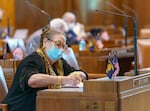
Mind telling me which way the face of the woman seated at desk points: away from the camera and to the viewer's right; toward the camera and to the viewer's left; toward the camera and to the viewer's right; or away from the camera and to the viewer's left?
toward the camera and to the viewer's right

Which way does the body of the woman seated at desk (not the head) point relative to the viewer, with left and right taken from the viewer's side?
facing the viewer and to the right of the viewer

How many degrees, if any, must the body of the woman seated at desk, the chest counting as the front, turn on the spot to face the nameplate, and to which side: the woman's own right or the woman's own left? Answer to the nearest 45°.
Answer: approximately 45° to the woman's own left

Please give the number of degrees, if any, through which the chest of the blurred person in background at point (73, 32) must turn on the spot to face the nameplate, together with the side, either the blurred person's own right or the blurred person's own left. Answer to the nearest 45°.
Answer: approximately 45° to the blurred person's own left

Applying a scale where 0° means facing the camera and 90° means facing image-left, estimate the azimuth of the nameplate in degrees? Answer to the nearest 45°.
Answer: approximately 315°

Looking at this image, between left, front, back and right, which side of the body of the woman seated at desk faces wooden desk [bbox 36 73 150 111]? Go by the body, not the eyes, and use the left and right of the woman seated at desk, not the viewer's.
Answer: front

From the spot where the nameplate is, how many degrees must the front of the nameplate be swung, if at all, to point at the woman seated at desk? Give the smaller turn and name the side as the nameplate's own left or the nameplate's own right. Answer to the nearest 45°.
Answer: approximately 135° to the nameplate's own right
